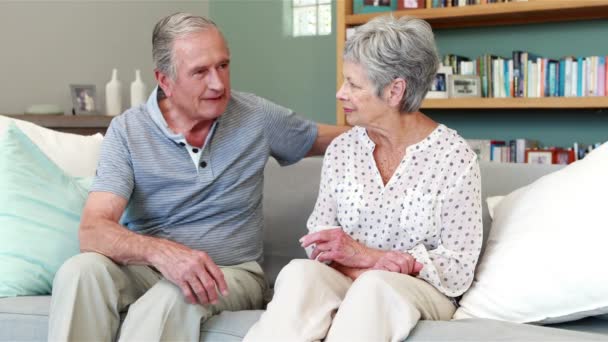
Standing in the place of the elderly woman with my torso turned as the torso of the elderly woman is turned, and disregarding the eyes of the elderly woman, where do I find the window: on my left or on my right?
on my right

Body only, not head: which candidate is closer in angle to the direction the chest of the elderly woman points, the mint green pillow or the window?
the mint green pillow

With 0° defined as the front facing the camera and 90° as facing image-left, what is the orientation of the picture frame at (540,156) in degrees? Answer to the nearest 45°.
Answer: approximately 0°

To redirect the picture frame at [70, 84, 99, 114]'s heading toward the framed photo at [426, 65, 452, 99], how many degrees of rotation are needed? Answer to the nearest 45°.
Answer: approximately 90° to its left

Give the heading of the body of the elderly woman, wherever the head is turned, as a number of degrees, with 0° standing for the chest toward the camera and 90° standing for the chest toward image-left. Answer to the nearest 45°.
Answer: approximately 45°

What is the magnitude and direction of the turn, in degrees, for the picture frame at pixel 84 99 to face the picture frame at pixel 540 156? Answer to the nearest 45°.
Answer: approximately 45° to its left
